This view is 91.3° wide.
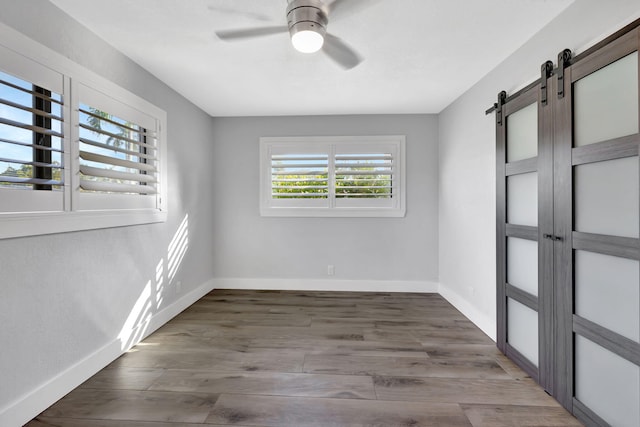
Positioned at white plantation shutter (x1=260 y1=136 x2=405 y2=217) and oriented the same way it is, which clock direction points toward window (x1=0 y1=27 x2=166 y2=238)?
The window is roughly at 1 o'clock from the white plantation shutter.

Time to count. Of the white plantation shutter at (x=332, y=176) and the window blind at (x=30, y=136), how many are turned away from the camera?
0

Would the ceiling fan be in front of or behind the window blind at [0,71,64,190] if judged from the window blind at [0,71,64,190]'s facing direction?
in front

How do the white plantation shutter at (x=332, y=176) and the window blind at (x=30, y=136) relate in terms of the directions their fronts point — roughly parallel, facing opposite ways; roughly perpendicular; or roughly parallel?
roughly perpendicular

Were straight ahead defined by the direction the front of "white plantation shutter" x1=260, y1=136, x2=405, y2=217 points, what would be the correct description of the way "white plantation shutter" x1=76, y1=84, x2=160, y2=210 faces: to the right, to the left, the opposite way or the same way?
to the left

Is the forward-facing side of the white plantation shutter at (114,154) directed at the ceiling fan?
yes

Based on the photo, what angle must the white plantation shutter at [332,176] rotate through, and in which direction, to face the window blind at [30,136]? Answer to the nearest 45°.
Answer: approximately 45° to its right

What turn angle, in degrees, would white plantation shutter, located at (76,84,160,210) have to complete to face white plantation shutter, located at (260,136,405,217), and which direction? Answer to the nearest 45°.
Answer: approximately 45° to its left

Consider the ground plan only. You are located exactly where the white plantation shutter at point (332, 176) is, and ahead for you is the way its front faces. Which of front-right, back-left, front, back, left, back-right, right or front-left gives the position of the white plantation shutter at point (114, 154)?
front-right

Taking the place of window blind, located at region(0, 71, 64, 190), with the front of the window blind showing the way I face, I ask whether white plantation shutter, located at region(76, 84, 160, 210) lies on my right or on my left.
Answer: on my left

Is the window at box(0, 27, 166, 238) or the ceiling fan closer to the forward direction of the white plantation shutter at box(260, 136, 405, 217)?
the ceiling fan

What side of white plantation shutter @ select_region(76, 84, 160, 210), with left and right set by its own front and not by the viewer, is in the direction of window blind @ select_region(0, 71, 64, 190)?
right

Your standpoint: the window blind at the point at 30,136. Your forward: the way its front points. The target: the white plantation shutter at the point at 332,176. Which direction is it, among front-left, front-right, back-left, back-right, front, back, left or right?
front-left
